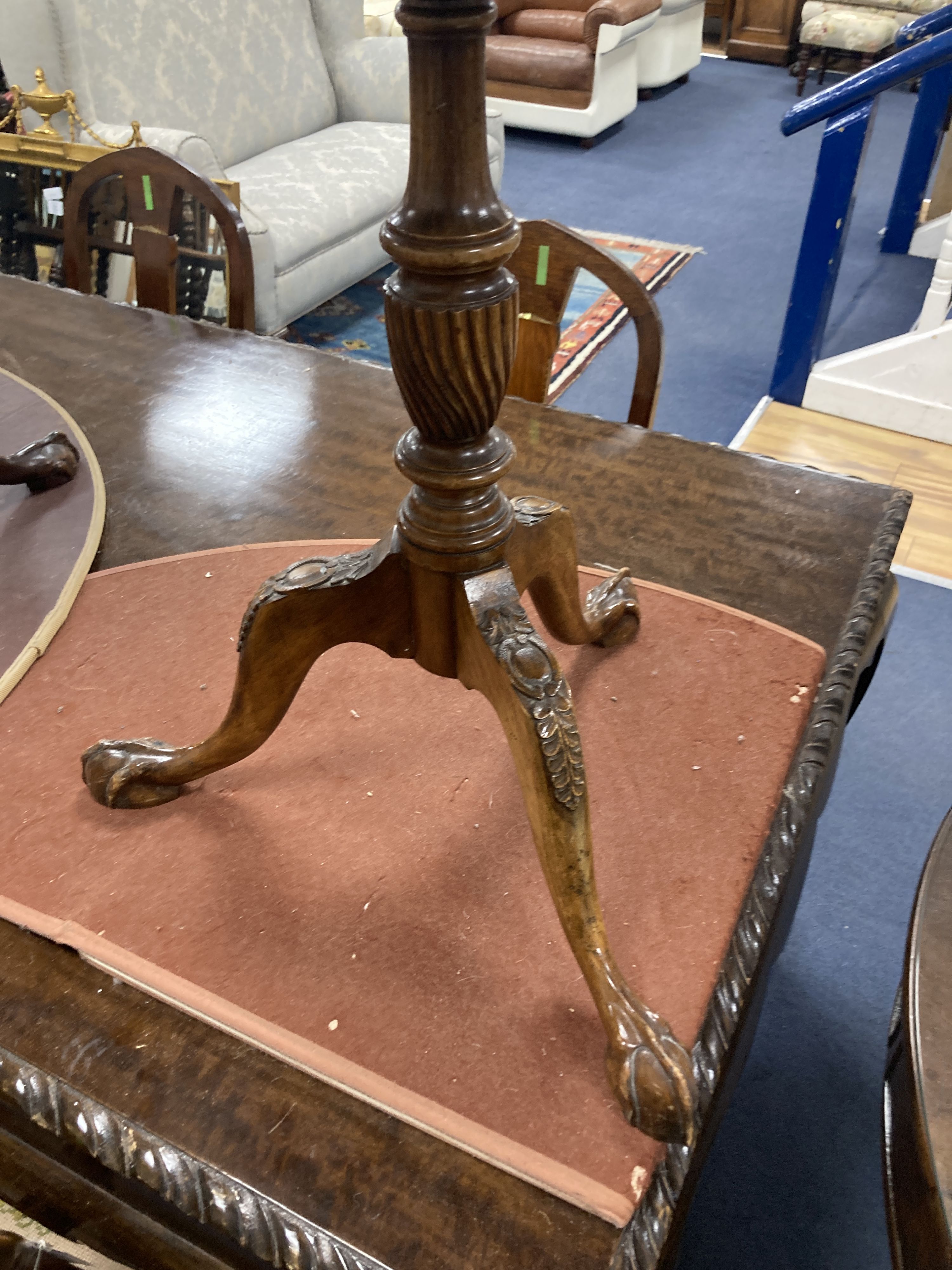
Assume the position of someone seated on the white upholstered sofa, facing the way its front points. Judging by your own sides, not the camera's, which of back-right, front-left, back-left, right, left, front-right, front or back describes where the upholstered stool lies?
left

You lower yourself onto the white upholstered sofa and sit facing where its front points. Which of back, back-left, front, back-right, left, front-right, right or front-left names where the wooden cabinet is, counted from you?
left

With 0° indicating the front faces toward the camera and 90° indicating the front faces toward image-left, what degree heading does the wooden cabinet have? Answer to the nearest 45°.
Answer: approximately 0°

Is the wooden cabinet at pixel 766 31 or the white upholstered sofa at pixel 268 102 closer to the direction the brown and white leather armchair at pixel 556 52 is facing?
the white upholstered sofa

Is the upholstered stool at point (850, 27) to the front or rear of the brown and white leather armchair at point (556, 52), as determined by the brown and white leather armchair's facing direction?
to the rear

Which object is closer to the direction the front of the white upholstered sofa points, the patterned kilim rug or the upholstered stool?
the patterned kilim rug

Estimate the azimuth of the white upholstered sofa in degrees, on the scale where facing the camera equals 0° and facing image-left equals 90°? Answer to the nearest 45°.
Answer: approximately 315°

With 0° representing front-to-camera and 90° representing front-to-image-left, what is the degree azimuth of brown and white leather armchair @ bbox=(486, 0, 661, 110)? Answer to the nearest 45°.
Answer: approximately 45°

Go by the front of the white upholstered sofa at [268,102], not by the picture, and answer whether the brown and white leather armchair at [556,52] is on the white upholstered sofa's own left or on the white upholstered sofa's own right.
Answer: on the white upholstered sofa's own left

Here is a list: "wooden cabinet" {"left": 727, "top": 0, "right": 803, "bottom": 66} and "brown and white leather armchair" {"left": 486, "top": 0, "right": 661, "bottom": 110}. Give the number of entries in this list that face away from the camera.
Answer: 0
